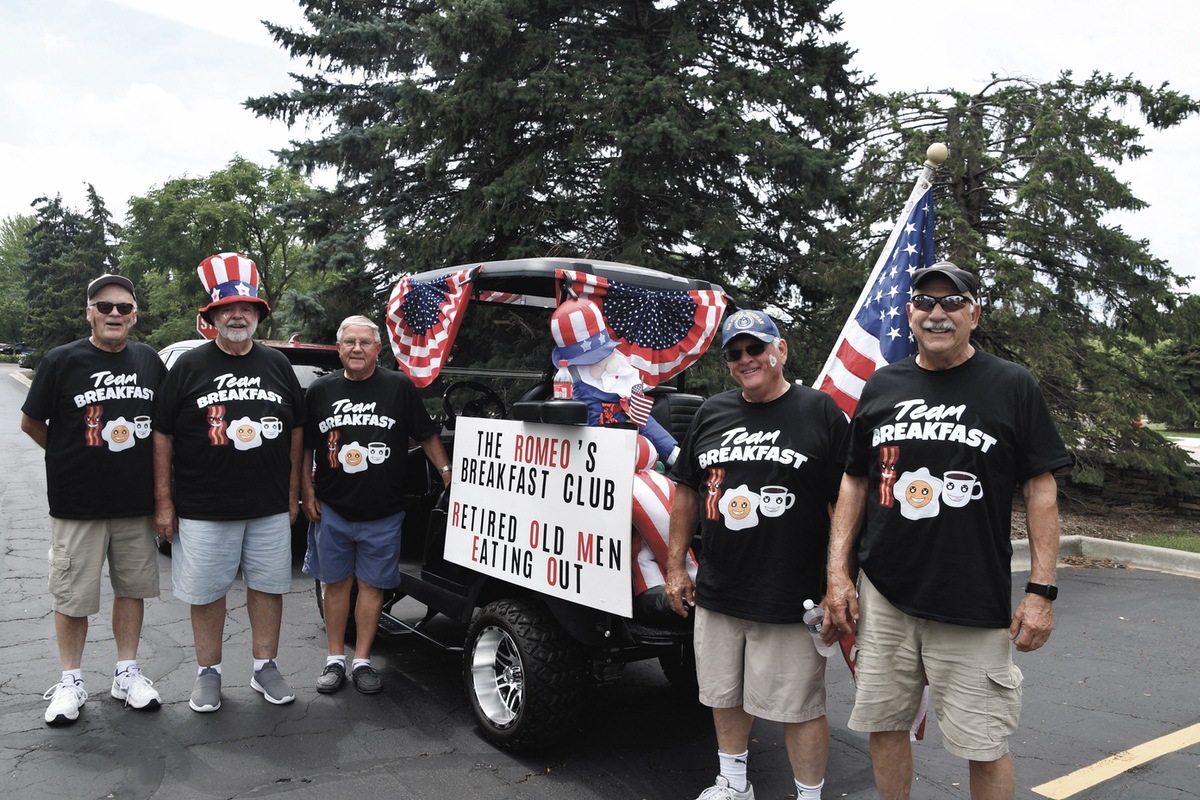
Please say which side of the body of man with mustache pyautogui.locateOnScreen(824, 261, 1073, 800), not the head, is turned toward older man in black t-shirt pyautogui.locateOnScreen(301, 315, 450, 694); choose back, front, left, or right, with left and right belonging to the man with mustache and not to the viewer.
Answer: right

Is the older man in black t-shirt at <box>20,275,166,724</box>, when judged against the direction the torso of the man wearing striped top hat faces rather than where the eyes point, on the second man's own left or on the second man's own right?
on the second man's own right

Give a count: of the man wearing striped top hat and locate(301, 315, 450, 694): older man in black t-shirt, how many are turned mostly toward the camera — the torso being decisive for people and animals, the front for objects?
2

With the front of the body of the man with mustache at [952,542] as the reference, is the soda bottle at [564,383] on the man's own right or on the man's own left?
on the man's own right

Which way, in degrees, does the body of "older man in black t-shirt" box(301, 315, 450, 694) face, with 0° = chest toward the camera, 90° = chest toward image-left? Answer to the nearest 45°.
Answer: approximately 0°

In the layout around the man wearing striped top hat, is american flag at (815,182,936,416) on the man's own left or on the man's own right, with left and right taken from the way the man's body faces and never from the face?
on the man's own left

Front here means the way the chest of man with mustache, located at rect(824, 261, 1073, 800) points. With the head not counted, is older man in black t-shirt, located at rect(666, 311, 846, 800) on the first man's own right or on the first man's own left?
on the first man's own right

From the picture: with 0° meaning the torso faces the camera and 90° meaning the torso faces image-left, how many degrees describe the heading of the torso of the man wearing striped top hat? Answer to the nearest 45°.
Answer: approximately 0°

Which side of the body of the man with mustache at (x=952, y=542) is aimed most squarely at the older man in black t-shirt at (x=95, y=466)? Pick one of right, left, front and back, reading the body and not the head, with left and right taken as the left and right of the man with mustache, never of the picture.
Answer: right
